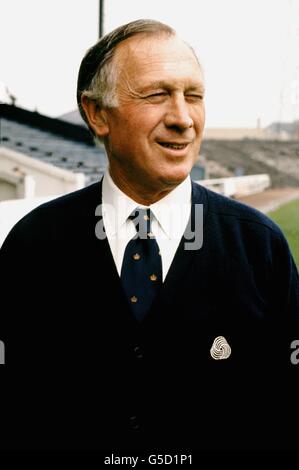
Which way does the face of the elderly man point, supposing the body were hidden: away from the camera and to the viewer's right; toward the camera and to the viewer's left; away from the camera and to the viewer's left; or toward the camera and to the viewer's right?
toward the camera and to the viewer's right

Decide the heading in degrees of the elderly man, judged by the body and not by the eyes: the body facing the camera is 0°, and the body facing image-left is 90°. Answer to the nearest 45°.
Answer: approximately 0°
